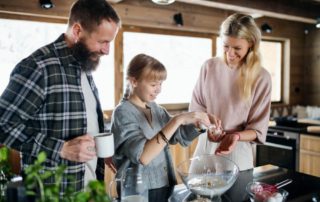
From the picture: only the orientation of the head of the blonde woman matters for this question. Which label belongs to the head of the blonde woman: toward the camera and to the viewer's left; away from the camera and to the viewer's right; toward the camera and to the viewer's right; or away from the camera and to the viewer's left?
toward the camera and to the viewer's left

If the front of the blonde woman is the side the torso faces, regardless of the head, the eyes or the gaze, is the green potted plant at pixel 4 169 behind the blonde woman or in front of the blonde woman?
in front

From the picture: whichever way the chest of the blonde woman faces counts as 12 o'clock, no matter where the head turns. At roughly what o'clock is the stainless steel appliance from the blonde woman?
The stainless steel appliance is roughly at 5 o'clock from the blonde woman.

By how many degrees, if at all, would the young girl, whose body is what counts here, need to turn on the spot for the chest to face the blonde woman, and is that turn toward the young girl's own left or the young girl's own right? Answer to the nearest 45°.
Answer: approximately 90° to the young girl's own left

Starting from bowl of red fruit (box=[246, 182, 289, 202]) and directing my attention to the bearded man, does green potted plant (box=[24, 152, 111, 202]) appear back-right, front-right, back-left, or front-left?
front-left

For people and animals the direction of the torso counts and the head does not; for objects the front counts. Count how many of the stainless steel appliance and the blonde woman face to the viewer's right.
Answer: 0

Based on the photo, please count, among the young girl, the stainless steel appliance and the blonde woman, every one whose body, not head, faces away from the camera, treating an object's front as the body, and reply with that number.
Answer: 0

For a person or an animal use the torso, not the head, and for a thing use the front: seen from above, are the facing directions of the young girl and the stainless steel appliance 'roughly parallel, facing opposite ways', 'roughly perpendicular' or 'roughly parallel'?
roughly perpendicular

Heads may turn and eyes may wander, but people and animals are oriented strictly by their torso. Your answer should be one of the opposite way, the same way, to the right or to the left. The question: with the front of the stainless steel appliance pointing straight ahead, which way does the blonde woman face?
the same way

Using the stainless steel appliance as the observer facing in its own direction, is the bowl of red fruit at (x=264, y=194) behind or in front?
in front

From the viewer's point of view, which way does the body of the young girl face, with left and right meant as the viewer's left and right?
facing the viewer and to the right of the viewer

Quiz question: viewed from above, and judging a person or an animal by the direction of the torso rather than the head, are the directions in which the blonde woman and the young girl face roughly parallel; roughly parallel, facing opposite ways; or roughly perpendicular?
roughly perpendicular

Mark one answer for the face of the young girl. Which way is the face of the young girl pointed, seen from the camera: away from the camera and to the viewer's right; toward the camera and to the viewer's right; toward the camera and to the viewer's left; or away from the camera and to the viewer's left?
toward the camera and to the viewer's right

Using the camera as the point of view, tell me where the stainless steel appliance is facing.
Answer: facing the viewer and to the left of the viewer

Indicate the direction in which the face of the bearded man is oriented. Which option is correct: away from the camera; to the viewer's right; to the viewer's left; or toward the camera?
to the viewer's right
